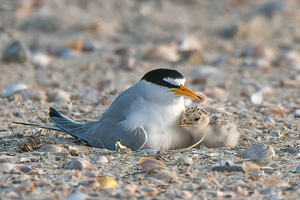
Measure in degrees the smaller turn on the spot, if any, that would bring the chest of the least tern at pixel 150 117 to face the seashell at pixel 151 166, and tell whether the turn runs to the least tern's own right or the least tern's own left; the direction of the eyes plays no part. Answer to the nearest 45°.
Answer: approximately 45° to the least tern's own right

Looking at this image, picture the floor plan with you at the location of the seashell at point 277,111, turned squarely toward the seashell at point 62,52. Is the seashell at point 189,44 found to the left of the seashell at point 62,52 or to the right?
right

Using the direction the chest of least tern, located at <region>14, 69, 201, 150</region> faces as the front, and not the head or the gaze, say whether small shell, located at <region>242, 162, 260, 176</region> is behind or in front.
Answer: in front

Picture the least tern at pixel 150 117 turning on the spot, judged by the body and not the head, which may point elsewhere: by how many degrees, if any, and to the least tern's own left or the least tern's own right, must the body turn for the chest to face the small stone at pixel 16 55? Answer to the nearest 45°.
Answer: approximately 180°

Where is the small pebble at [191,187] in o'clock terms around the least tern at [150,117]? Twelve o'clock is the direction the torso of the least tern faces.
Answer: The small pebble is roughly at 1 o'clock from the least tern.

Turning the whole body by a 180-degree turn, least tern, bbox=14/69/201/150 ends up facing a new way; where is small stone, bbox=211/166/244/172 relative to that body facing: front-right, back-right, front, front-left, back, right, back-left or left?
back

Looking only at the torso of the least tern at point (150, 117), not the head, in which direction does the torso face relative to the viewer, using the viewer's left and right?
facing the viewer and to the right of the viewer
